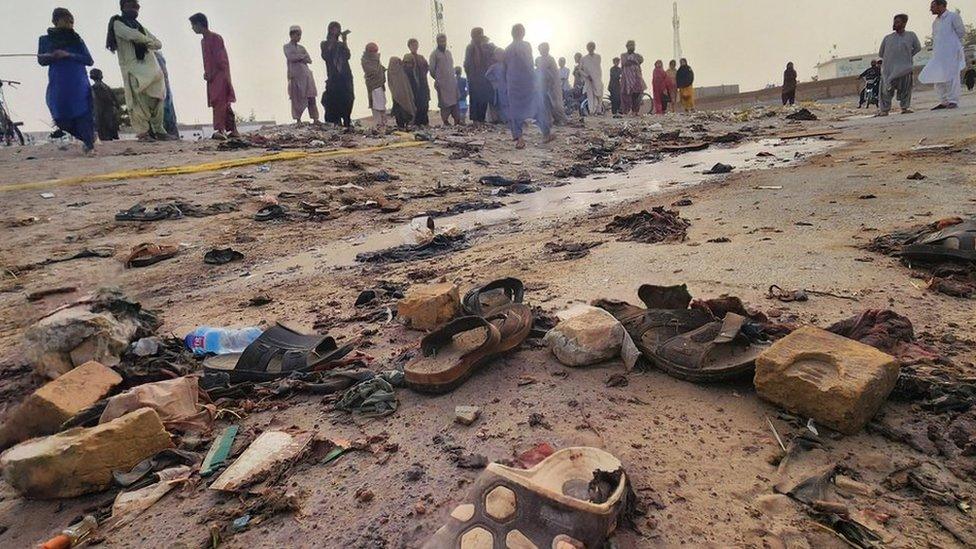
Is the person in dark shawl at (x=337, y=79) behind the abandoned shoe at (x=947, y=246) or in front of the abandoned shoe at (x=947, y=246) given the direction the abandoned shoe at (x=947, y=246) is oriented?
in front

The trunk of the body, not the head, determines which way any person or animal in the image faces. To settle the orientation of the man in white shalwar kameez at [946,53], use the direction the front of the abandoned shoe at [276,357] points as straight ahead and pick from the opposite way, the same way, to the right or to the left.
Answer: the opposite way

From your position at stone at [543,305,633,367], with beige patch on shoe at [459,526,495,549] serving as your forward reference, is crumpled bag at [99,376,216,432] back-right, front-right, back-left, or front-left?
front-right

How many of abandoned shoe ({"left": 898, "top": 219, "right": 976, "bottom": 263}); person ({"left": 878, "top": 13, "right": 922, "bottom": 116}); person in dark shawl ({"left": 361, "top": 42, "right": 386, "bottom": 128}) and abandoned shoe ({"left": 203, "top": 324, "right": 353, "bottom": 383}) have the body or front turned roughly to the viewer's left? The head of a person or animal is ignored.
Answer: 1

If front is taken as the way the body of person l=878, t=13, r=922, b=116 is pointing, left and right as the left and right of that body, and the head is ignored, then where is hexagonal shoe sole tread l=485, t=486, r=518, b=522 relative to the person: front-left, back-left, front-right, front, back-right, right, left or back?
front

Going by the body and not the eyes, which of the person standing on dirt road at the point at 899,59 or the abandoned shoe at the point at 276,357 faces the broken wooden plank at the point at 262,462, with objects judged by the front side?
the person standing on dirt road

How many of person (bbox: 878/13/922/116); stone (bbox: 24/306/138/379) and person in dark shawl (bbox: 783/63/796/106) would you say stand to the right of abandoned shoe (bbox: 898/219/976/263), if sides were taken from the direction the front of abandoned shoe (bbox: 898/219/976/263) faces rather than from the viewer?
2

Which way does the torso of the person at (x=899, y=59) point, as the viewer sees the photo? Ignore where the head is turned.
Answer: toward the camera

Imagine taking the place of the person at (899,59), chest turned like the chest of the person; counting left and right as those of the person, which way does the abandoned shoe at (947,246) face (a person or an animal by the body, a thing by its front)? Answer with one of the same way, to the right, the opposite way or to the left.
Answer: to the right

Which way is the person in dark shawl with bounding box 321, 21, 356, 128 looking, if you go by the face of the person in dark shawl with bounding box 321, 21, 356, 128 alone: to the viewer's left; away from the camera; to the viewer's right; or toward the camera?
toward the camera

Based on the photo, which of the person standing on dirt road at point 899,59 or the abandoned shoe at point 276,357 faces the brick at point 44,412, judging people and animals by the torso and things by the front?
the person standing on dirt road

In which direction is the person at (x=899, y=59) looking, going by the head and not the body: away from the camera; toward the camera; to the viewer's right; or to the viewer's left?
toward the camera

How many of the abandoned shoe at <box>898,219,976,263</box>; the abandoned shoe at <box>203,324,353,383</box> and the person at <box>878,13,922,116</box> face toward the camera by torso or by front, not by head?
1

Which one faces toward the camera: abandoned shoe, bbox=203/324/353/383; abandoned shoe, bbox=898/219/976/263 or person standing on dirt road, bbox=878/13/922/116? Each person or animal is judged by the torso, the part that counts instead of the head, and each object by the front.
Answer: the person standing on dirt road

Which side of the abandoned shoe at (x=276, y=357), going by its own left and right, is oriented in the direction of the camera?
right

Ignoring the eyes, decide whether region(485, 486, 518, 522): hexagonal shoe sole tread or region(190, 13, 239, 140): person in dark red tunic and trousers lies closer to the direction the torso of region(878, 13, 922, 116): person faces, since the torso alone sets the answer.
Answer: the hexagonal shoe sole tread

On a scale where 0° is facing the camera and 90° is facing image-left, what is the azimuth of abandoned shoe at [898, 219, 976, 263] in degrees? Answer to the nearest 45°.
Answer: approximately 90°

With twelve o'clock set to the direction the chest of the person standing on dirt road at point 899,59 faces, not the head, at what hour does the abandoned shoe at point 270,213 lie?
The abandoned shoe is roughly at 1 o'clock from the person standing on dirt road.

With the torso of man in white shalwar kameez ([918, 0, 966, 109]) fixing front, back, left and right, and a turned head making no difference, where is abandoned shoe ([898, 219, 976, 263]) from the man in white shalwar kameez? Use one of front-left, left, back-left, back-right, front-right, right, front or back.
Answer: front-left
